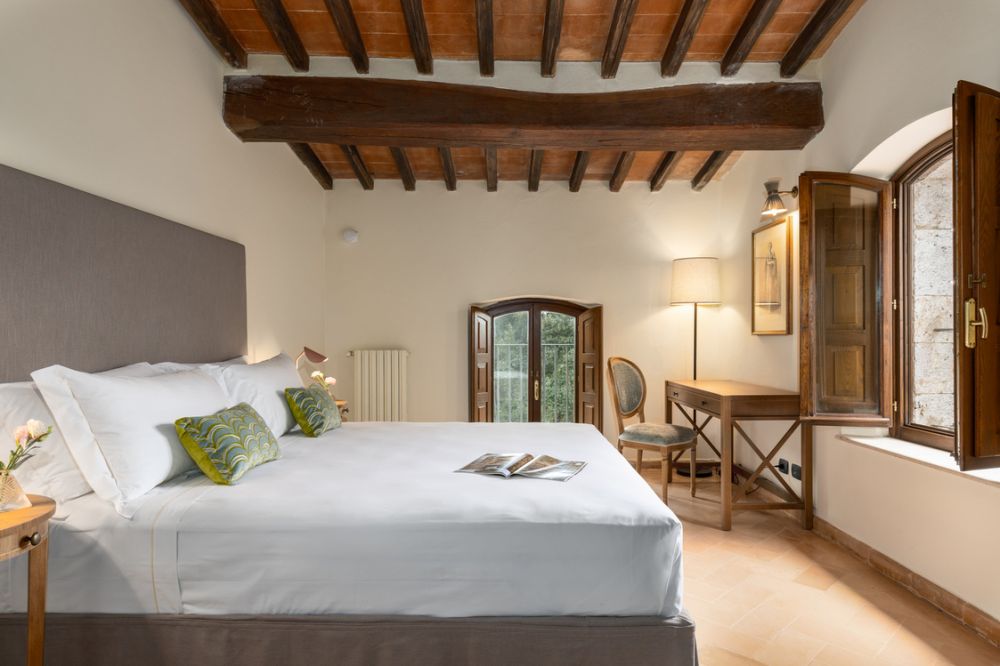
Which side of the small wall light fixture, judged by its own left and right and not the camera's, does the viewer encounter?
left

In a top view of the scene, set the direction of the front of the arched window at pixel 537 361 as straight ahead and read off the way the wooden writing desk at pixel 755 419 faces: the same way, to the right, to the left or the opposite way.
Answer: to the right

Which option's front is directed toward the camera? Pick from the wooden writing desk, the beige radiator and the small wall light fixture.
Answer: the beige radiator

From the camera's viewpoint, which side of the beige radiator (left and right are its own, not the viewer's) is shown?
front

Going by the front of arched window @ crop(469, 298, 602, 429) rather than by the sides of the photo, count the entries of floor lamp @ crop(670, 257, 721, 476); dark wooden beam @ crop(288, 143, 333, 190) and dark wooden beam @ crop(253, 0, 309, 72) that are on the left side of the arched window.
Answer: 1

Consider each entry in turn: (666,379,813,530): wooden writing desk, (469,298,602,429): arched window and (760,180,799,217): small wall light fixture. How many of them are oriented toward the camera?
1

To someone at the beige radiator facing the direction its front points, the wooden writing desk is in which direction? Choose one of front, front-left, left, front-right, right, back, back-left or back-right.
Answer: front-left

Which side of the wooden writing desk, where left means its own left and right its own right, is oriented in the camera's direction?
left

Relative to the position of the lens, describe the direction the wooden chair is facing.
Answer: facing the viewer and to the right of the viewer

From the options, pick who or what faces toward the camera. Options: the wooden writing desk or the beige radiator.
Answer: the beige radiator

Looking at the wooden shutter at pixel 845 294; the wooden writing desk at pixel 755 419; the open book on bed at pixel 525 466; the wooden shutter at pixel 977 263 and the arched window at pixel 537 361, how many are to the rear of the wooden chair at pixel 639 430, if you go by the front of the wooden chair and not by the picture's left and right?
1

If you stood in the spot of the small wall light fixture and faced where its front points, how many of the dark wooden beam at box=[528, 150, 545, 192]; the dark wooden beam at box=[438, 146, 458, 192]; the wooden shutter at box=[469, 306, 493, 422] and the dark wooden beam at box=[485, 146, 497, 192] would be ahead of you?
4
